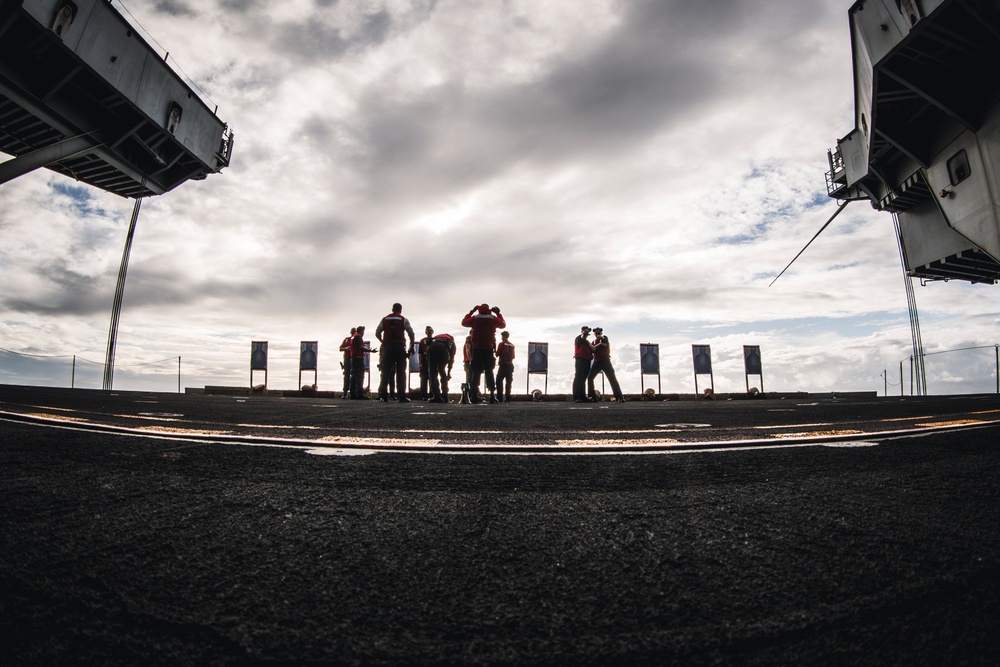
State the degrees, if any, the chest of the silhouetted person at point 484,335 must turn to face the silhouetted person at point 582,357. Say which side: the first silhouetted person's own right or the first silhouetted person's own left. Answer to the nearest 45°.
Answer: approximately 45° to the first silhouetted person's own right

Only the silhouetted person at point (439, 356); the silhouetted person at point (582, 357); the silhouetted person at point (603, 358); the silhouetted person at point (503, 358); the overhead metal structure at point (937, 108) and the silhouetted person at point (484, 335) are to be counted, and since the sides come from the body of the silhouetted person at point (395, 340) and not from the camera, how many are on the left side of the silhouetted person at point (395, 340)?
0

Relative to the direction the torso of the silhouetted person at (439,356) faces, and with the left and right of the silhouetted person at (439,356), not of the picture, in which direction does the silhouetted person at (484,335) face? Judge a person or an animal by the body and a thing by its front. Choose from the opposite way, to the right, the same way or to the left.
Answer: the same way

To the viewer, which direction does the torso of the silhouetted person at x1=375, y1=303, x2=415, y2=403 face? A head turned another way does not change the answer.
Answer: away from the camera

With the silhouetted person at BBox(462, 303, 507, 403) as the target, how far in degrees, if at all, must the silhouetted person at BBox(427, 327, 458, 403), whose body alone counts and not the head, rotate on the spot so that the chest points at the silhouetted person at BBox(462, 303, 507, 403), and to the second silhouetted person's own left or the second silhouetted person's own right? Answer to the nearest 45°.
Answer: approximately 45° to the second silhouetted person's own right

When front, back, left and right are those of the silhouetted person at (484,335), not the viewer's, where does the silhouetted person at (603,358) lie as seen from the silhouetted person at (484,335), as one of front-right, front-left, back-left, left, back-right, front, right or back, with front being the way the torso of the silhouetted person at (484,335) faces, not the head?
front-right

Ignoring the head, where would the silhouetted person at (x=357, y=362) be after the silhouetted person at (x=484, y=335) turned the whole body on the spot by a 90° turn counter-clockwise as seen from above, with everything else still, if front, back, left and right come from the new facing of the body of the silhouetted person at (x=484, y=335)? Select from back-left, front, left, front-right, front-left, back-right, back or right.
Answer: front-right

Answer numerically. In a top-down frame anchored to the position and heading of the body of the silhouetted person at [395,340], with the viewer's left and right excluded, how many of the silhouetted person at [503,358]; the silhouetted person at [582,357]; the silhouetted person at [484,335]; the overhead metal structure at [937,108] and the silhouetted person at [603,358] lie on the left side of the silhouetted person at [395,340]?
0

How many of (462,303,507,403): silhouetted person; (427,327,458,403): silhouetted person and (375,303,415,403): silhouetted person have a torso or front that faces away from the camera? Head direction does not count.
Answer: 3

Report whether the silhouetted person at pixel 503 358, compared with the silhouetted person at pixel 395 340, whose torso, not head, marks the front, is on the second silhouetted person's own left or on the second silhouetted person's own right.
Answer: on the second silhouetted person's own right

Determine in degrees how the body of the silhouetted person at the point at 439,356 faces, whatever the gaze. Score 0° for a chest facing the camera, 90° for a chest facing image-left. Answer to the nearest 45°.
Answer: approximately 180°

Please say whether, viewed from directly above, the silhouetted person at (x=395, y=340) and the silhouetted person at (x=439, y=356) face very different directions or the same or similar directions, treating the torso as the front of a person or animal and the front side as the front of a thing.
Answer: same or similar directions

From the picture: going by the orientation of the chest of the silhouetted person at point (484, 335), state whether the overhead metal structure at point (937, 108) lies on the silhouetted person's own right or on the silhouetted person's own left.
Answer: on the silhouetted person's own right

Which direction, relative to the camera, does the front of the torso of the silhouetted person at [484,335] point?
away from the camera
